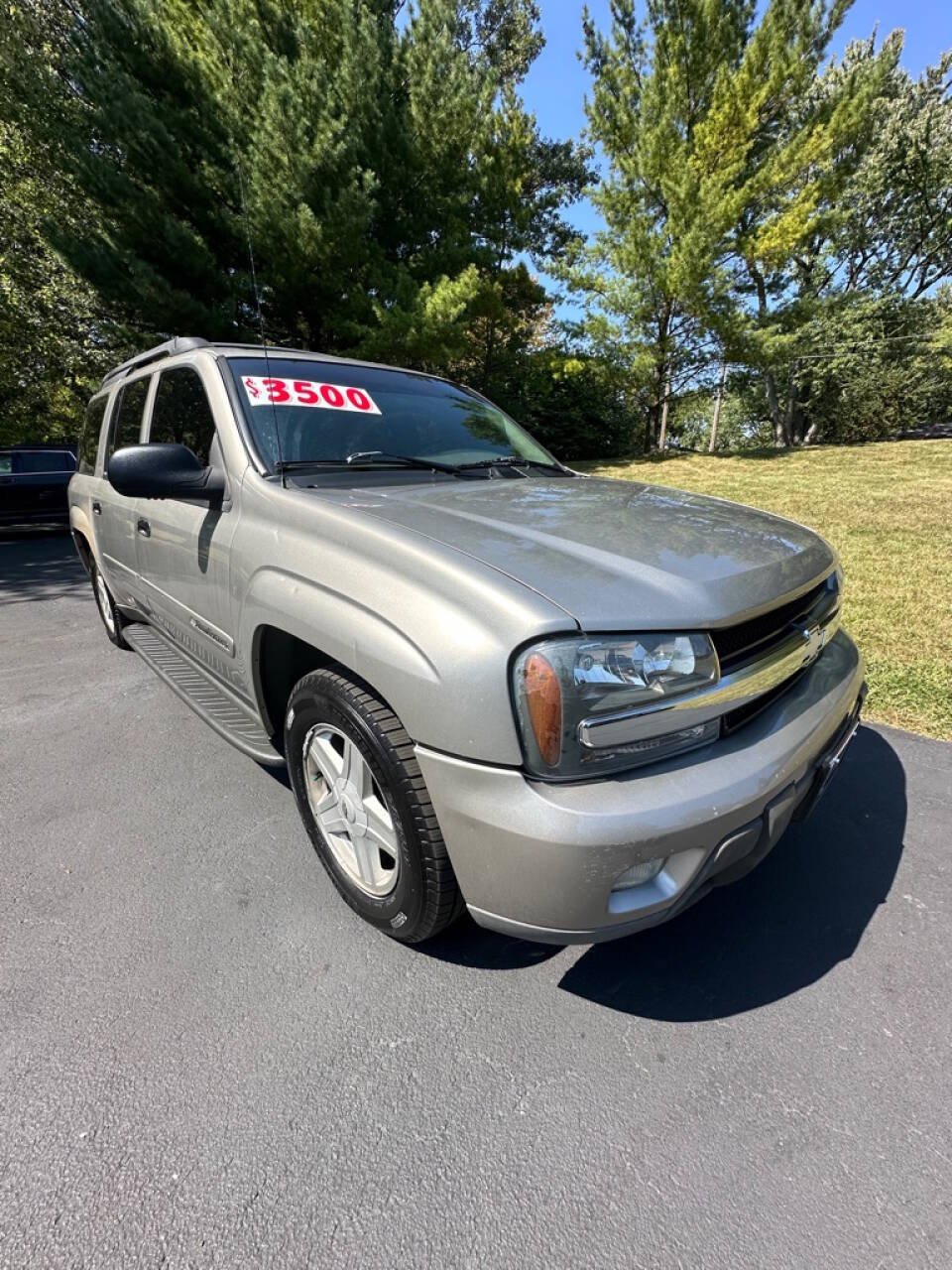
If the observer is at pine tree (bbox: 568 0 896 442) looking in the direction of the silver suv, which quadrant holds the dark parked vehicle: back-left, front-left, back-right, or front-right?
front-right

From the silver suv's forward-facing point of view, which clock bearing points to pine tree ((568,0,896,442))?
The pine tree is roughly at 8 o'clock from the silver suv.

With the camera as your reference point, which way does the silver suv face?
facing the viewer and to the right of the viewer

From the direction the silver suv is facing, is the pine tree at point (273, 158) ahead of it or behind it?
behind

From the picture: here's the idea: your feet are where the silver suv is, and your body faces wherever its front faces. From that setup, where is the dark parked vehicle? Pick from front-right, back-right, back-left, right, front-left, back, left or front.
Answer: back

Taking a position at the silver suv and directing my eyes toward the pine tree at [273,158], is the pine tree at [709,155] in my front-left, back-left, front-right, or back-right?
front-right

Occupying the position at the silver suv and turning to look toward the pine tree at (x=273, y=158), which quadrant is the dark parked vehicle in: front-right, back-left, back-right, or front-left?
front-left
